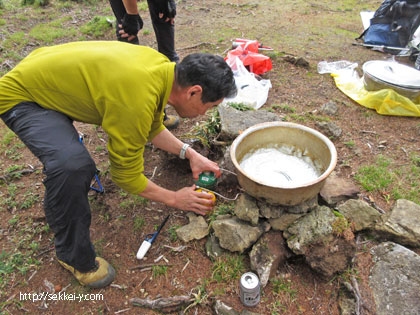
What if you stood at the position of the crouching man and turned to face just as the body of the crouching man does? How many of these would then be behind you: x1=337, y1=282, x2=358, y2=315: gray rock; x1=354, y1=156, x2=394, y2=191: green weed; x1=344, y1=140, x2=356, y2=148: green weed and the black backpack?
0

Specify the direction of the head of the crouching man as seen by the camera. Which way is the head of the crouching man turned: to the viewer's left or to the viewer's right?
to the viewer's right

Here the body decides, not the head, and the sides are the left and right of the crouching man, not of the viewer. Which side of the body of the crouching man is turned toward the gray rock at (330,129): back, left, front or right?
front

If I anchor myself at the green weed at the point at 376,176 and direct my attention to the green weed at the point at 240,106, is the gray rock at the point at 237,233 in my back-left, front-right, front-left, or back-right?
front-left

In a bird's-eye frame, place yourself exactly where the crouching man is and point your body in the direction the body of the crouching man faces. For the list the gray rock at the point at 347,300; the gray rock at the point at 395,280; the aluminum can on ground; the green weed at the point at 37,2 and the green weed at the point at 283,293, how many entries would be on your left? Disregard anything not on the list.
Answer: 1

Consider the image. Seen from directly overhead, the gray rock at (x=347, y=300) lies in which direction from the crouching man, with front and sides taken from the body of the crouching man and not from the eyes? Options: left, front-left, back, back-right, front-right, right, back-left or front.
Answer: front-right

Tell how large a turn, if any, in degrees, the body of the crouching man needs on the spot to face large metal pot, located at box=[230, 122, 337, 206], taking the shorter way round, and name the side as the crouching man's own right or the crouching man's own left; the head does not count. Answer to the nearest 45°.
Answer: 0° — they already face it

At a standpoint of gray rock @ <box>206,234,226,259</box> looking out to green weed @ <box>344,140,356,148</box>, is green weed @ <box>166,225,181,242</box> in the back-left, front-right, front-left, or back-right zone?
back-left

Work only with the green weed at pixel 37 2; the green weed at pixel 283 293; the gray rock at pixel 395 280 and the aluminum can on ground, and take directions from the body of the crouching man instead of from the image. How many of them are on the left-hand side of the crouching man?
1

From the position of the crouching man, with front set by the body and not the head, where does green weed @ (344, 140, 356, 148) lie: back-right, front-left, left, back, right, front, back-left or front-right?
front

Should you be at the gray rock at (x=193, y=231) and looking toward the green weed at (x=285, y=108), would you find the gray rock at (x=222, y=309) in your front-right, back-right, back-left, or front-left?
back-right

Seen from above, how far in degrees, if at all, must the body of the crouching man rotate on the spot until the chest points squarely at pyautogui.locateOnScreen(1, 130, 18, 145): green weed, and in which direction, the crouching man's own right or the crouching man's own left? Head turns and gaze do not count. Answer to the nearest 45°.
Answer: approximately 135° to the crouching man's own left

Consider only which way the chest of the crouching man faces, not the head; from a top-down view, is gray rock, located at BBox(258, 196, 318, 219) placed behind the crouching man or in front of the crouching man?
in front

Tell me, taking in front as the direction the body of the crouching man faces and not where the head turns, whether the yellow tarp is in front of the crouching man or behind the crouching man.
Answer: in front

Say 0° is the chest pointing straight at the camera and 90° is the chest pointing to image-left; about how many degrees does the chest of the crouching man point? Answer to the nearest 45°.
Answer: approximately 270°
